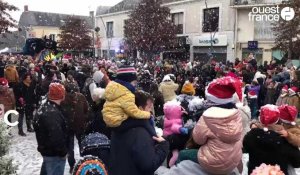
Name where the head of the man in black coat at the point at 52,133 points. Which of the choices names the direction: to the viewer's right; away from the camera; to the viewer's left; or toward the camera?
away from the camera

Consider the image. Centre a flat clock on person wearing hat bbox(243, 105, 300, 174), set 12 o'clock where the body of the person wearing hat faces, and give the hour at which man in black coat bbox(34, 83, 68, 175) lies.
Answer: The man in black coat is roughly at 9 o'clock from the person wearing hat.

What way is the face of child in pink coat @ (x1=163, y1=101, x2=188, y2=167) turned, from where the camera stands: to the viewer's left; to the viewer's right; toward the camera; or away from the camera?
away from the camera

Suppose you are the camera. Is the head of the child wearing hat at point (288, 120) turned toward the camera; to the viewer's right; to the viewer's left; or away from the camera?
away from the camera

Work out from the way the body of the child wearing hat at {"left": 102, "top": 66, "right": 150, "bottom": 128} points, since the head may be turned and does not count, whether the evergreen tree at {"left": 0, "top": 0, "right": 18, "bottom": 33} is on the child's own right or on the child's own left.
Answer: on the child's own left

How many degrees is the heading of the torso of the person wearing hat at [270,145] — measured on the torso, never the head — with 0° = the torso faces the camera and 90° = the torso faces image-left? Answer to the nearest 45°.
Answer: approximately 180°

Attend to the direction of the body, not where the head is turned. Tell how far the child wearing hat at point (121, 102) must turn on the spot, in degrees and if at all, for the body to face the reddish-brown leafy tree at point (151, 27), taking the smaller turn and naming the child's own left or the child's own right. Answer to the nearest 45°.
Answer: approximately 45° to the child's own left

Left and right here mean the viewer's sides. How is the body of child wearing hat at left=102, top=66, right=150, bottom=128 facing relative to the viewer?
facing away from the viewer and to the right of the viewer

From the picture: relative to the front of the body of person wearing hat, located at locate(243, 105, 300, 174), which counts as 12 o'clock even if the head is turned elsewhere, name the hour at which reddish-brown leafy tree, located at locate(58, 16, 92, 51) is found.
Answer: The reddish-brown leafy tree is roughly at 11 o'clock from the person wearing hat.

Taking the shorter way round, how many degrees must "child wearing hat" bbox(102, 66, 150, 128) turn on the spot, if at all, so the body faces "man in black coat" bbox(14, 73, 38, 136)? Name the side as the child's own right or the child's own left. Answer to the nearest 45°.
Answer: approximately 45° to the child's own left
